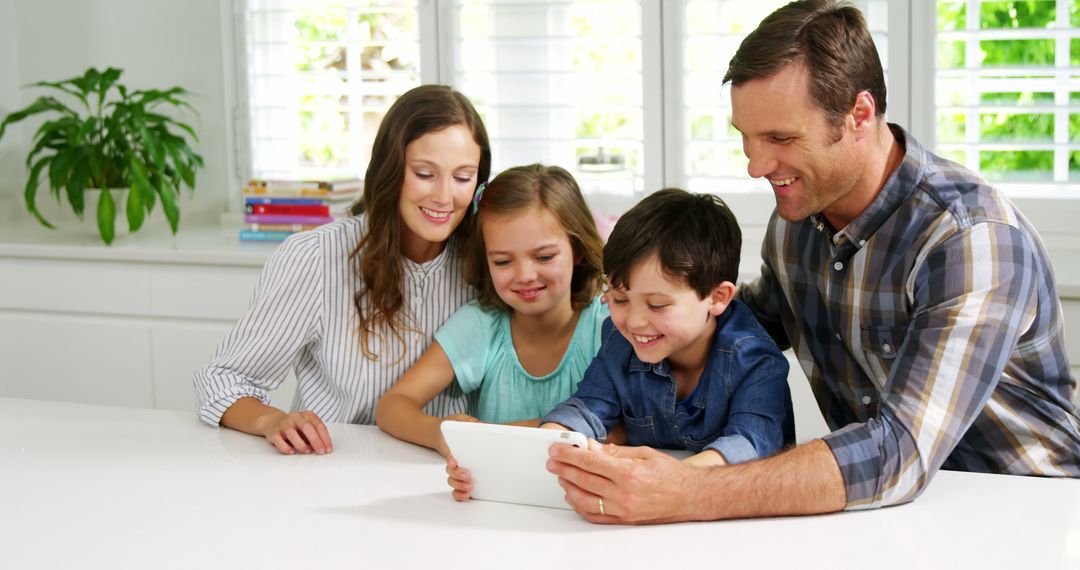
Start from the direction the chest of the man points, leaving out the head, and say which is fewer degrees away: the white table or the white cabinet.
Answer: the white table

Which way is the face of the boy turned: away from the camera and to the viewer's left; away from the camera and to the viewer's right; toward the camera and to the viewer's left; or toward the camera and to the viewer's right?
toward the camera and to the viewer's left

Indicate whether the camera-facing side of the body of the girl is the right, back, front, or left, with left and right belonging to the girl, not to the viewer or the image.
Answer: front

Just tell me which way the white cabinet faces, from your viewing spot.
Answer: facing the viewer

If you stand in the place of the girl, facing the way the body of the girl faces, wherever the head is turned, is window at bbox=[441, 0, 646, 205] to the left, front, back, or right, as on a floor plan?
back

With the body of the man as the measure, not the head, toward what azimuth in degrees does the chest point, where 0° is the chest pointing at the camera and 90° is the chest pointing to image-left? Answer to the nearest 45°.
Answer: approximately 45°

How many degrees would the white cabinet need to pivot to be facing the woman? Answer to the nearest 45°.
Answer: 0° — it already faces them

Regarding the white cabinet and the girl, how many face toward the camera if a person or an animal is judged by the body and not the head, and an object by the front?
2

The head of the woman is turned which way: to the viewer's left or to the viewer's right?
to the viewer's right

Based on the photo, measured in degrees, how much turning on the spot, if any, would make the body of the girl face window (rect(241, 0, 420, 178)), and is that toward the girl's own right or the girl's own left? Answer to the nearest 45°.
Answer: approximately 180°

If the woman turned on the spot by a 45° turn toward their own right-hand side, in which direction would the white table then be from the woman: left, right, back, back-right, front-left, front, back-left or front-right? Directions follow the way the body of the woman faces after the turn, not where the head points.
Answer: front
